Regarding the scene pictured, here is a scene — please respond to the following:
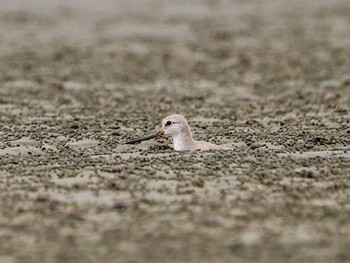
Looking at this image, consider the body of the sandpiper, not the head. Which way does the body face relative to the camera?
to the viewer's left
